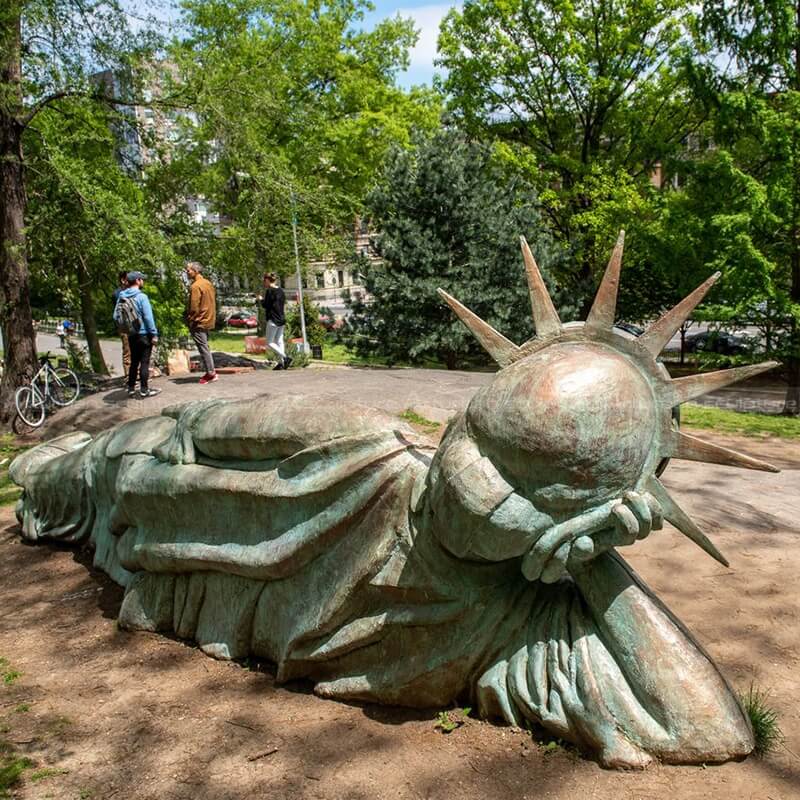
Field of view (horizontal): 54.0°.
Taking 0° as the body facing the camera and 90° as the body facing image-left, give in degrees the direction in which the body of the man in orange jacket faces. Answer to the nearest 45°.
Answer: approximately 90°

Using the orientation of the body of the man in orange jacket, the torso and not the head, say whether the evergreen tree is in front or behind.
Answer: behind

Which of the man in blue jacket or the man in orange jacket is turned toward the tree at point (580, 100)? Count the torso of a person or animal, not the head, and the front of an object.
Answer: the man in blue jacket

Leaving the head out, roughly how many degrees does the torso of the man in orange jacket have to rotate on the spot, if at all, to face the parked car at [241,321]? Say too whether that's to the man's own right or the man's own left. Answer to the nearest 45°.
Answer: approximately 90° to the man's own right

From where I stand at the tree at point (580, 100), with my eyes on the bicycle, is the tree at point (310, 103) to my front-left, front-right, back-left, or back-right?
front-right

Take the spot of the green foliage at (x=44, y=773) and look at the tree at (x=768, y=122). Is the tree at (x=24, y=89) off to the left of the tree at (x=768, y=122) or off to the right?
left

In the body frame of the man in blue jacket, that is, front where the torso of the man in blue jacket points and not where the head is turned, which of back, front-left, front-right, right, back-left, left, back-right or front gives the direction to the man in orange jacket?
front

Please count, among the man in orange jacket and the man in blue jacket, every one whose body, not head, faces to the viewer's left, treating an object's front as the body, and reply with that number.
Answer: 1

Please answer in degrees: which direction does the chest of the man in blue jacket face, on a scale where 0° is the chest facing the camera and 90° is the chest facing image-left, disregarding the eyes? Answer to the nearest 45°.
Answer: approximately 225°

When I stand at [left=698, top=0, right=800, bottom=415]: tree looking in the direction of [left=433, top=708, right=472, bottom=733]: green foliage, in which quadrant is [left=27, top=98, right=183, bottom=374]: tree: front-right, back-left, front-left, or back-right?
front-right

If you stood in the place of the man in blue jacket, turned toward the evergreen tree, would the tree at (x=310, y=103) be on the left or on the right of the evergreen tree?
left

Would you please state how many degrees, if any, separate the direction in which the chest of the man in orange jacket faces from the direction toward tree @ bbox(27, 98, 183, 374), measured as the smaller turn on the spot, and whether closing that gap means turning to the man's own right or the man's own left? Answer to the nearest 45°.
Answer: approximately 45° to the man's own right

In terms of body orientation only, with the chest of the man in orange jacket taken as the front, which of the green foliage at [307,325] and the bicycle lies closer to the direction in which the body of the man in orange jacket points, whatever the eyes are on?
the bicycle

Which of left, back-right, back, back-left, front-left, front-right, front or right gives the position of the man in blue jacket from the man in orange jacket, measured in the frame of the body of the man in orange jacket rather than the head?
front-left

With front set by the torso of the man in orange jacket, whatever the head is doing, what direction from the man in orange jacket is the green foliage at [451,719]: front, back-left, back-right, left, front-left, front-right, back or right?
left

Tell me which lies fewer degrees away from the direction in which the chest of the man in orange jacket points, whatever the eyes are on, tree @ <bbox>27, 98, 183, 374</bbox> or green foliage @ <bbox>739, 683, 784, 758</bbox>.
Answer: the tree

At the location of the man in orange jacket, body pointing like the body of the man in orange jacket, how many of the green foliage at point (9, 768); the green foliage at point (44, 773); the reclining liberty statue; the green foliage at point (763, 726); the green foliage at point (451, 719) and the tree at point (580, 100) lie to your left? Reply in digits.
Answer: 5

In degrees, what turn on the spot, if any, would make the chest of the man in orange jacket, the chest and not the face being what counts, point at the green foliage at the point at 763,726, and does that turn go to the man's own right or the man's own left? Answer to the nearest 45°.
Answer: approximately 90° to the man's own left
